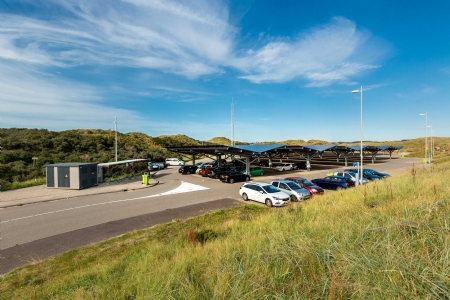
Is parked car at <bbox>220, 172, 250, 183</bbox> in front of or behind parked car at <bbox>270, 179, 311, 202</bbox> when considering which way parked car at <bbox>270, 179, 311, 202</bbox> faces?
behind

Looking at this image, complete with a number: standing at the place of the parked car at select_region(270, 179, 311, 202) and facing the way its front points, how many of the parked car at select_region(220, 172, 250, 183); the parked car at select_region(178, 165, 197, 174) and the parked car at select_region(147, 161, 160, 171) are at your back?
3

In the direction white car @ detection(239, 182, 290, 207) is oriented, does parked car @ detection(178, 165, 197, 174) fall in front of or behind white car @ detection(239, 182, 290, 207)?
behind

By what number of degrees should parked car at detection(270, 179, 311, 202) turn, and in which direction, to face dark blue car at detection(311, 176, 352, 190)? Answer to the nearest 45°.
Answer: approximately 90° to its left
